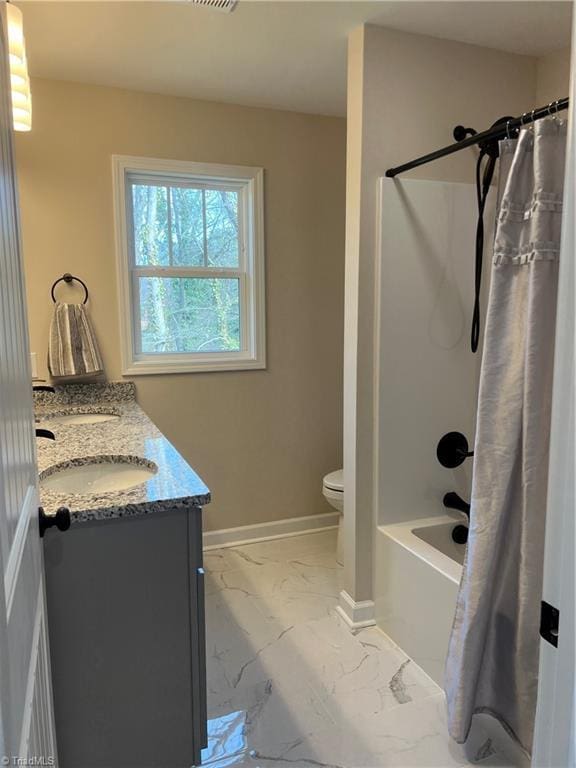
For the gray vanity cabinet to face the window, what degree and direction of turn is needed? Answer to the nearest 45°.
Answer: approximately 90° to its left

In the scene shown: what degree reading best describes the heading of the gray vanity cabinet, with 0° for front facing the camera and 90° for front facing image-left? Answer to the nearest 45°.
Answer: approximately 270°

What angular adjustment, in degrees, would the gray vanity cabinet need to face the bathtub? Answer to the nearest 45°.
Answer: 0° — it already faces it

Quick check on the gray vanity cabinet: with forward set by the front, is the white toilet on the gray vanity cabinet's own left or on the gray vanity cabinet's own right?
on the gray vanity cabinet's own left

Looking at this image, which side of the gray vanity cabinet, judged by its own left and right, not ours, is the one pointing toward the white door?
right

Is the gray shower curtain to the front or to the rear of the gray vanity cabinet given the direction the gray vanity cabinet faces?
to the front
